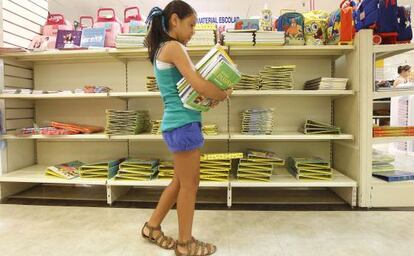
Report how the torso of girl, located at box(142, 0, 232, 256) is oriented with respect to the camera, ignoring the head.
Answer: to the viewer's right

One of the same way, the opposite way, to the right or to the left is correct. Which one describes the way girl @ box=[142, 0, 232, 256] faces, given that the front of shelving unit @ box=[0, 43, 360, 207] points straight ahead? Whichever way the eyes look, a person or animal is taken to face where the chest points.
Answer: to the left

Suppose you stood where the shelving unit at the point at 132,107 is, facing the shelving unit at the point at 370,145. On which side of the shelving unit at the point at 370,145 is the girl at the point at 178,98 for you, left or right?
right

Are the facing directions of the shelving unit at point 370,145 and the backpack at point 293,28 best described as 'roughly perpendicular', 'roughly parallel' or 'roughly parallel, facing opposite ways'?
roughly parallel

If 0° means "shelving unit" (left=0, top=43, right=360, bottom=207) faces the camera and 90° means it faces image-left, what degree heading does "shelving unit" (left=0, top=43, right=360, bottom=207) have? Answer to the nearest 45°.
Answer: approximately 0°

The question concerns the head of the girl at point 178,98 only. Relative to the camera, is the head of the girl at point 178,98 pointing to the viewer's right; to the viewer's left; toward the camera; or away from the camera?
to the viewer's right
